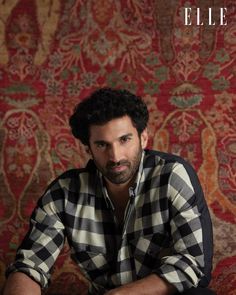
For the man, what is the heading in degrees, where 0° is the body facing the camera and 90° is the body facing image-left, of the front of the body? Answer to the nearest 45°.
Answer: approximately 0°
